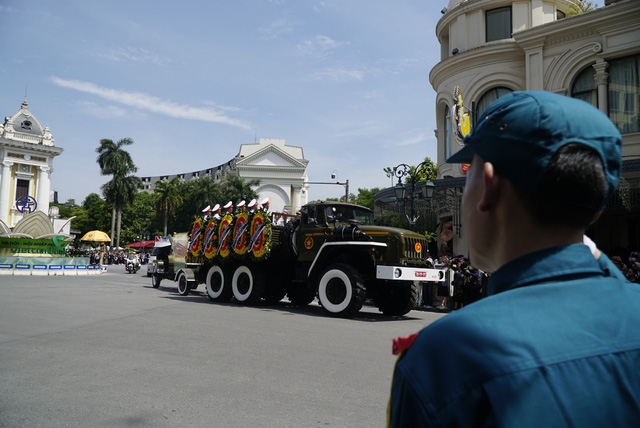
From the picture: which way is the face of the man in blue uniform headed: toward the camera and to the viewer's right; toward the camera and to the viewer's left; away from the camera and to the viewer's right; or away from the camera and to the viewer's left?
away from the camera and to the viewer's left

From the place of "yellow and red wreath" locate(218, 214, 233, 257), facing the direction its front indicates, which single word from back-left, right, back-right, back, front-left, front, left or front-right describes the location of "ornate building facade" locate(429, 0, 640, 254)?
back-left

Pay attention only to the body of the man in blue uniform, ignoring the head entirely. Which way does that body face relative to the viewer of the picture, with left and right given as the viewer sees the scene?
facing away from the viewer and to the left of the viewer

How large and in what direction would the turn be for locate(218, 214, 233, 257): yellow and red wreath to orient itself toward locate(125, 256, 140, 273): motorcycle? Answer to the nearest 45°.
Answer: approximately 135° to its right

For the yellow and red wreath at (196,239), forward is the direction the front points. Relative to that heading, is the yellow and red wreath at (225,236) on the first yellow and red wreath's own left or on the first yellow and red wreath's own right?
on the first yellow and red wreath's own left

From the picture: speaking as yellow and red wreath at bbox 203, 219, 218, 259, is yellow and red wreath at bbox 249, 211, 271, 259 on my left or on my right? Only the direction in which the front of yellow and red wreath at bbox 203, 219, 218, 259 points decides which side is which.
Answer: on my left

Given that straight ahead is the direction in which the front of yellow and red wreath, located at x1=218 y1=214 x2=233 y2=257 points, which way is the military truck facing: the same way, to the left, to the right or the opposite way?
to the left

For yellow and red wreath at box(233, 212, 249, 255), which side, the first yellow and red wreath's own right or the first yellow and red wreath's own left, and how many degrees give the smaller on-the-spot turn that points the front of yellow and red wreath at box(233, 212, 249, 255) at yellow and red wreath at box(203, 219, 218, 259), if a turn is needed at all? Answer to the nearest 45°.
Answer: approximately 90° to the first yellow and red wreath's own right

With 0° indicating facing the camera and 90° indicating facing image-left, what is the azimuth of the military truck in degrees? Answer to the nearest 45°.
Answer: approximately 315°

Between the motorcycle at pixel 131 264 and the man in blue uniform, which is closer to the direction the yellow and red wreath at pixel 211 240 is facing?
the man in blue uniform

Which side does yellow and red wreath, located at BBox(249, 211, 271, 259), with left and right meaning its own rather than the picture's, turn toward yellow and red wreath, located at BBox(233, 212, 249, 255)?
right

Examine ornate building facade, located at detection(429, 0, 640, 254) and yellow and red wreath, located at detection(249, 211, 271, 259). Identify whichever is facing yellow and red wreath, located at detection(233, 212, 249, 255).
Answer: the ornate building facade
